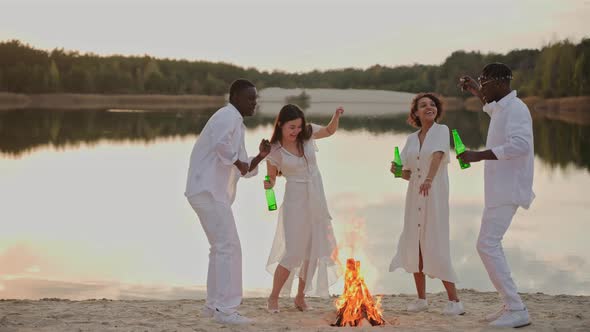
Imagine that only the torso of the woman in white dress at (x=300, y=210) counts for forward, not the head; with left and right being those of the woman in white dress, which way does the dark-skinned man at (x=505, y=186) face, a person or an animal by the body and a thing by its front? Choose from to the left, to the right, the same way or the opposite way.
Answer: to the right

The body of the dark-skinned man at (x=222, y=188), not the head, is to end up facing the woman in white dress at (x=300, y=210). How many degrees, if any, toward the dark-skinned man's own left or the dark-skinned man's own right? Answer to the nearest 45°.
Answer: approximately 45° to the dark-skinned man's own left

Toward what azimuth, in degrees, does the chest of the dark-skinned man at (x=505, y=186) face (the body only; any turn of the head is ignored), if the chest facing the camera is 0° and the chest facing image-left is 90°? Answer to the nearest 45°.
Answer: approximately 90°

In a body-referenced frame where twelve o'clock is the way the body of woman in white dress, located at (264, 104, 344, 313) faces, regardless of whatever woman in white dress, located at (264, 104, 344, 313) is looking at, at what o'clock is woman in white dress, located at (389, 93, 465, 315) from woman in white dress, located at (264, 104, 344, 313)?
woman in white dress, located at (389, 93, 465, 315) is roughly at 9 o'clock from woman in white dress, located at (264, 104, 344, 313).

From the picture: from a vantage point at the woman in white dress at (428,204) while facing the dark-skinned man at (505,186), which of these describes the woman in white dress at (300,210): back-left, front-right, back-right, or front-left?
back-right

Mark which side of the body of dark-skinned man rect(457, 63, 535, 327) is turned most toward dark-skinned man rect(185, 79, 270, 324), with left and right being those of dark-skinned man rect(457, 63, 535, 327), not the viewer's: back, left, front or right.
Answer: front

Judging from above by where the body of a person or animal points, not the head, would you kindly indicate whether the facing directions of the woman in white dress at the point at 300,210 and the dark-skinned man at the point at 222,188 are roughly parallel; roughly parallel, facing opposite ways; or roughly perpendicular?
roughly perpendicular

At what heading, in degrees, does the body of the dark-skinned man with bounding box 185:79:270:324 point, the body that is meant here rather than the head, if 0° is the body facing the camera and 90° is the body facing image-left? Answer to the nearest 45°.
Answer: approximately 270°

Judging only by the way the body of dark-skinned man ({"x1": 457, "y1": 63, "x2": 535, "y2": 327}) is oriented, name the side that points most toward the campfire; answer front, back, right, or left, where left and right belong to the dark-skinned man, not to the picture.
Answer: front

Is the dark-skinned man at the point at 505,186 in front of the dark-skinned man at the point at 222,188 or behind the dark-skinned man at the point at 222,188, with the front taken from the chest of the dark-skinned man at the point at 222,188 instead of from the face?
in front

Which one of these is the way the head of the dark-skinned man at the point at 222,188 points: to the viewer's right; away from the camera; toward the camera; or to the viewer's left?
to the viewer's right

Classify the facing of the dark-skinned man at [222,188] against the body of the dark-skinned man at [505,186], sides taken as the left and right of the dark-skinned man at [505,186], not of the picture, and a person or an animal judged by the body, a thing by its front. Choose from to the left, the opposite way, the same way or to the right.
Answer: the opposite way

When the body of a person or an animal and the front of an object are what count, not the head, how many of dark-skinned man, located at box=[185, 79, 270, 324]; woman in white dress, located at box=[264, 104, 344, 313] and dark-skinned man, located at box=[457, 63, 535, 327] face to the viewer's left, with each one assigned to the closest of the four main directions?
1
